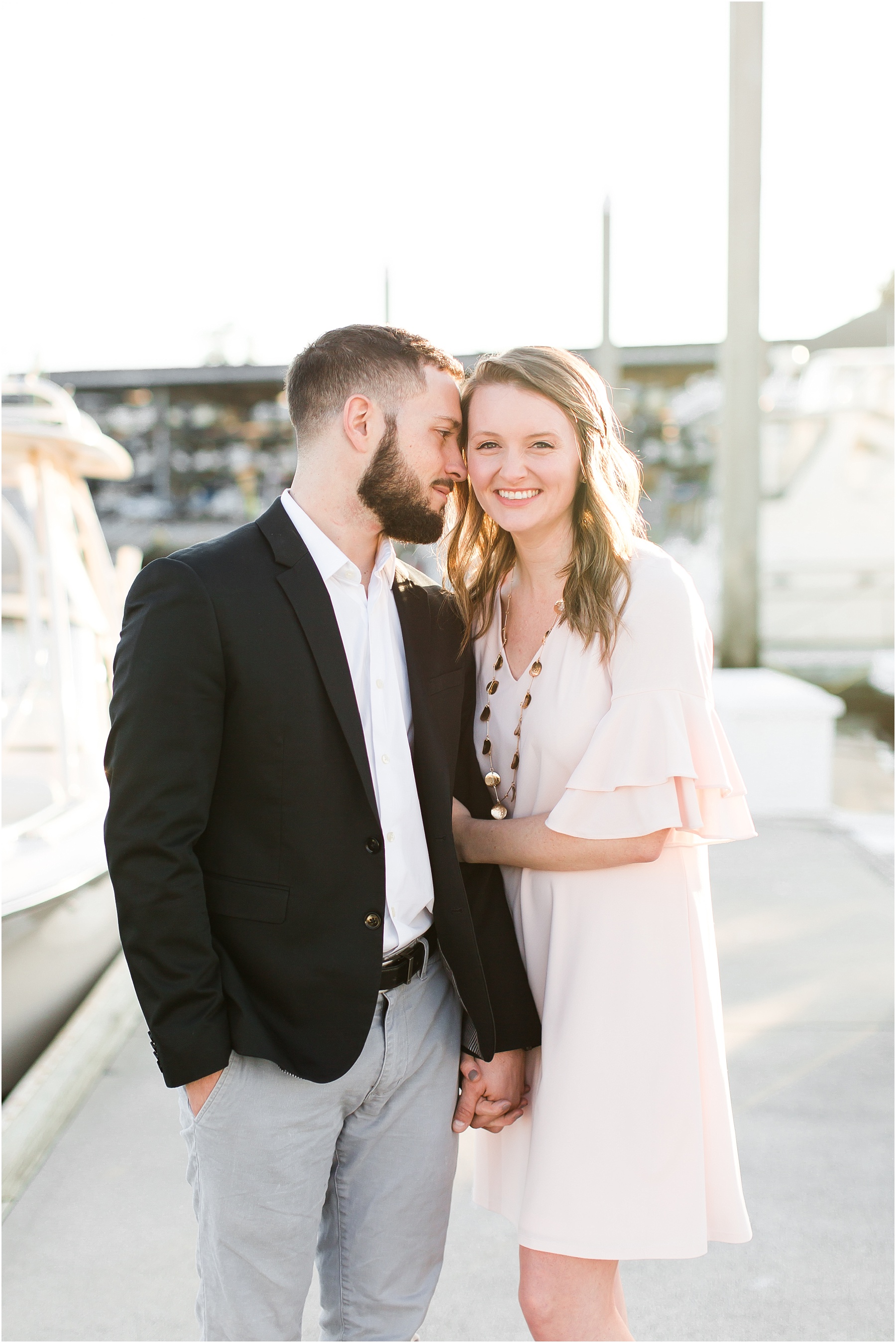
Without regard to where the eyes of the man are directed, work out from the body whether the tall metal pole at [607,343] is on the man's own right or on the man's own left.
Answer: on the man's own left

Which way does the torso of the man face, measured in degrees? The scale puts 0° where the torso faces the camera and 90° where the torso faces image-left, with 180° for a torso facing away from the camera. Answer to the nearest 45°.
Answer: approximately 315°

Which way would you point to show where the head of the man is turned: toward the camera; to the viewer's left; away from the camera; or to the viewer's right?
to the viewer's right

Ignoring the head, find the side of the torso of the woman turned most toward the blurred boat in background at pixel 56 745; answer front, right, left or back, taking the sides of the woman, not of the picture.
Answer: right

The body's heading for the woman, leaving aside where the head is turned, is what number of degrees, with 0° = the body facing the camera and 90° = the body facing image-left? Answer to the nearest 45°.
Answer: approximately 45°
